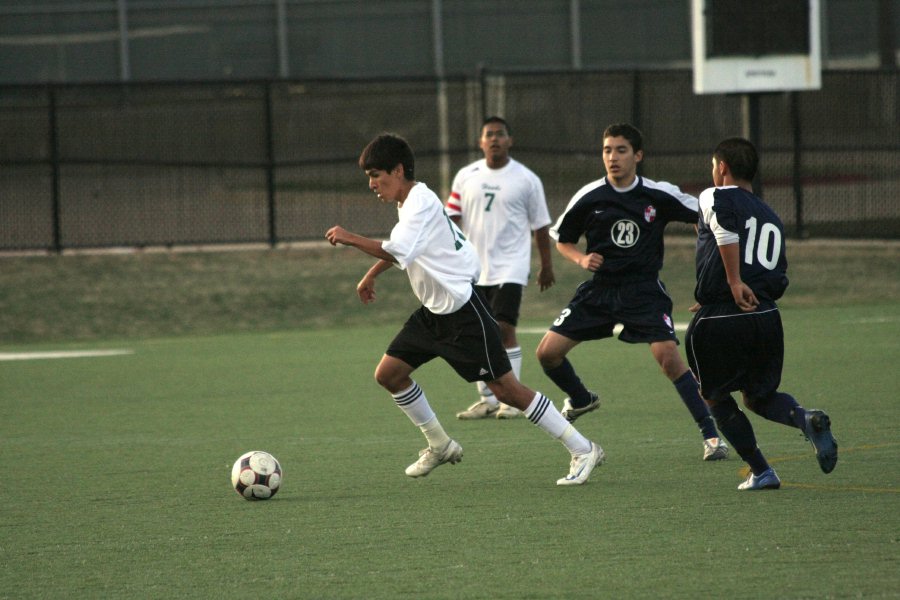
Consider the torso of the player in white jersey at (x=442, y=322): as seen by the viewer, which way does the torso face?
to the viewer's left

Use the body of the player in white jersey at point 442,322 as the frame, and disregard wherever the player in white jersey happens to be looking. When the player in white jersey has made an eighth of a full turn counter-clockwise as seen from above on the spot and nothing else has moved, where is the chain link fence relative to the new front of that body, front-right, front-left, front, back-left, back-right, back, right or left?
back-right

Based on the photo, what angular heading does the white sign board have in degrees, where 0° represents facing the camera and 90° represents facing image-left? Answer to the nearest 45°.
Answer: approximately 0°

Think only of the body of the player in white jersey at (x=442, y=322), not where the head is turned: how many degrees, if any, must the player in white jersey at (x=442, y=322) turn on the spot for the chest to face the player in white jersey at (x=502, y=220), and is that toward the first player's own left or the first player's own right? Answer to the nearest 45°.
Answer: approximately 90° to the first player's own right

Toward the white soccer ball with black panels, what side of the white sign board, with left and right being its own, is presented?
front

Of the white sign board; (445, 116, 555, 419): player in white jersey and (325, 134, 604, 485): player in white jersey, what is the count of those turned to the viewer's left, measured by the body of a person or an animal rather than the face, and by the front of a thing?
1

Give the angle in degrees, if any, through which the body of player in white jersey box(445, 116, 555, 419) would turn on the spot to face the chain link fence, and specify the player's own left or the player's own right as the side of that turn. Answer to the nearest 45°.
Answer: approximately 180°

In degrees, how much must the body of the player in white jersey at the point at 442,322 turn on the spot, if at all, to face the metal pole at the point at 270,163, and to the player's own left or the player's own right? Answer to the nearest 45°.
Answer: approximately 90° to the player's own right

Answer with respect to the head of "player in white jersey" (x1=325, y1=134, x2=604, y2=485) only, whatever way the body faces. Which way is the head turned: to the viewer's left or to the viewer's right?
to the viewer's left
